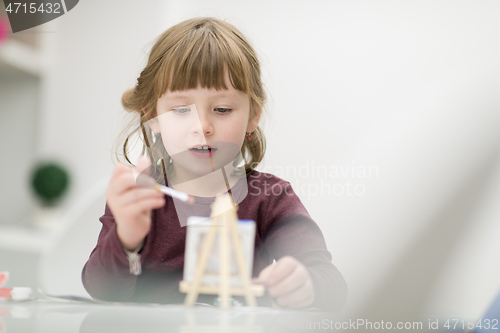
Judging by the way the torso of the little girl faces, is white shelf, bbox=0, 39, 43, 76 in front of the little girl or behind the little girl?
behind

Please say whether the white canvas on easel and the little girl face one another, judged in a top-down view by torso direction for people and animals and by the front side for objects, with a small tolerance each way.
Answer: yes

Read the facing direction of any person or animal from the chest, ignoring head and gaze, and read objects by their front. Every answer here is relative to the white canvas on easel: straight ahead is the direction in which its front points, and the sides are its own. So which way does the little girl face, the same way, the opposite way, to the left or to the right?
the opposite way

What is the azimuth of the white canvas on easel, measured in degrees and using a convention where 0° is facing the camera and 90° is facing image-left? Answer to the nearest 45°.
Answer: approximately 180°

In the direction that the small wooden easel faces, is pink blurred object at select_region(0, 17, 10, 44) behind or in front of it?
in front

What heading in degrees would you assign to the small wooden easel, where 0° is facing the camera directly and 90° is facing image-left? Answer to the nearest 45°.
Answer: approximately 180°
